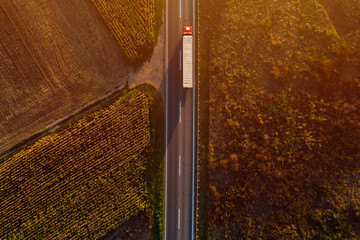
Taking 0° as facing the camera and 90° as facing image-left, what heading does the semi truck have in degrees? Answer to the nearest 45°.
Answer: approximately 180°
